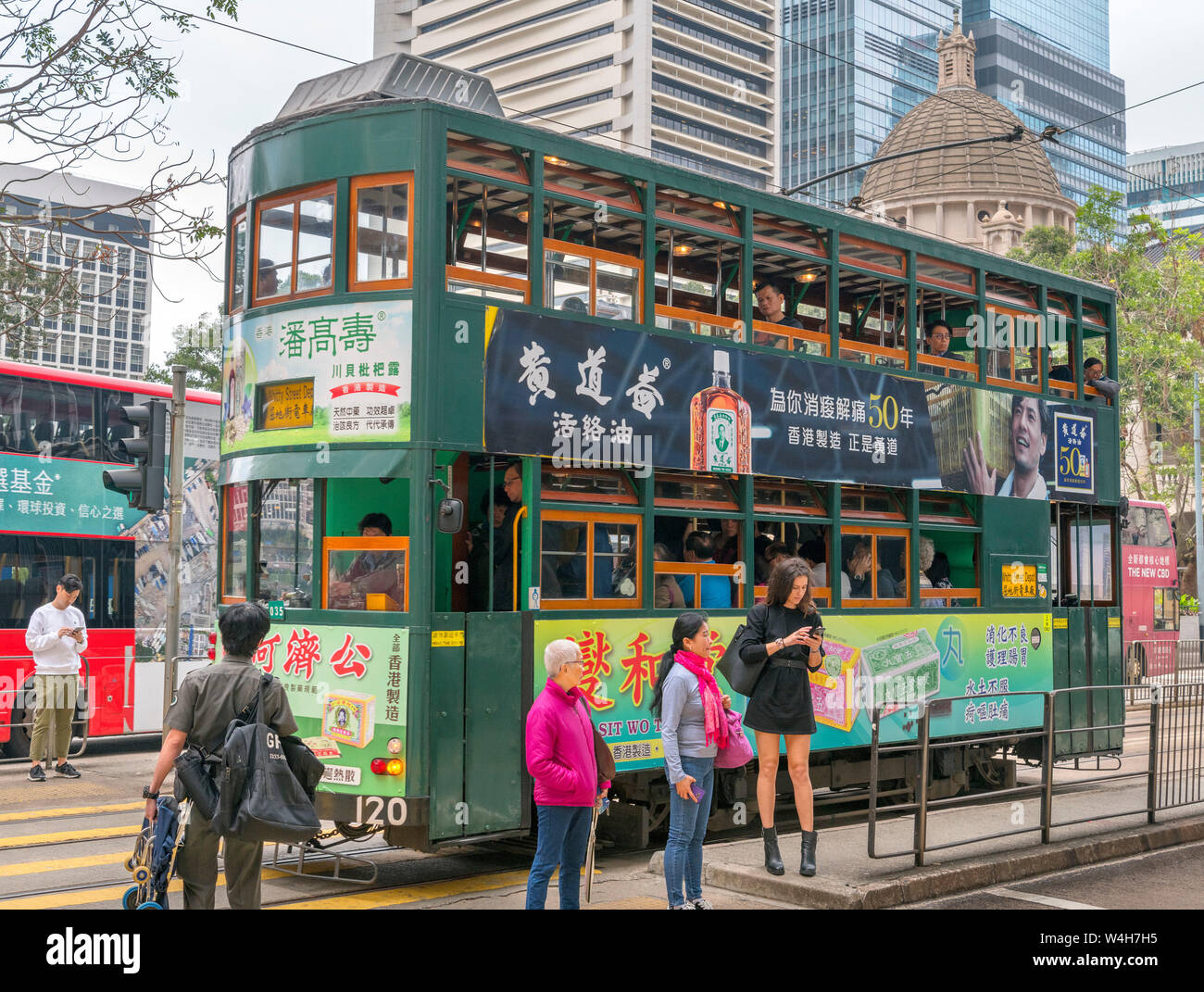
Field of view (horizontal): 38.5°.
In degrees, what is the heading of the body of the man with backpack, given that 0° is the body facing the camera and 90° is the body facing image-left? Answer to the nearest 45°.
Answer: approximately 180°

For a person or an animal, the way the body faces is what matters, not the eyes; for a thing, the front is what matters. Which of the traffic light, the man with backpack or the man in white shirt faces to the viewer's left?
the traffic light

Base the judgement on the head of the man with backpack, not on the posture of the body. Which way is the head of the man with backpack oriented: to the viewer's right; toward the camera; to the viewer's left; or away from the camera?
away from the camera

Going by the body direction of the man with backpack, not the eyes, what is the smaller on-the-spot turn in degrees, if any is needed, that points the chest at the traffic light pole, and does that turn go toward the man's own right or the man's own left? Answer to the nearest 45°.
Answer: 0° — they already face it

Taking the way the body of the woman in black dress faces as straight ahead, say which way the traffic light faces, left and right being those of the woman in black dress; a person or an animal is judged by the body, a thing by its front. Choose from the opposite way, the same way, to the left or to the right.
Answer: to the right

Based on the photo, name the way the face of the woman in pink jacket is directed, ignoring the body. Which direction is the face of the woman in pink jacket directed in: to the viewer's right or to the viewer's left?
to the viewer's right

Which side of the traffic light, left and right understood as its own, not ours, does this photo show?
left

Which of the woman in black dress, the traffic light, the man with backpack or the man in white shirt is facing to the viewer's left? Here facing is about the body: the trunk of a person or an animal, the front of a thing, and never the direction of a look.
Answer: the traffic light

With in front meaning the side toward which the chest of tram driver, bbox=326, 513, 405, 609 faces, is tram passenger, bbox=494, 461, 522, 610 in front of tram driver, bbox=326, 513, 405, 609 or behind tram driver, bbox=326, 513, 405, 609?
behind

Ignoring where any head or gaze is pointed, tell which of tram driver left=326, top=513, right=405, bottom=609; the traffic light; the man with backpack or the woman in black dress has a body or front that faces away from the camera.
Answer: the man with backpack

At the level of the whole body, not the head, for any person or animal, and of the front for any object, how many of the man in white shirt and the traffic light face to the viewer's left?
1
